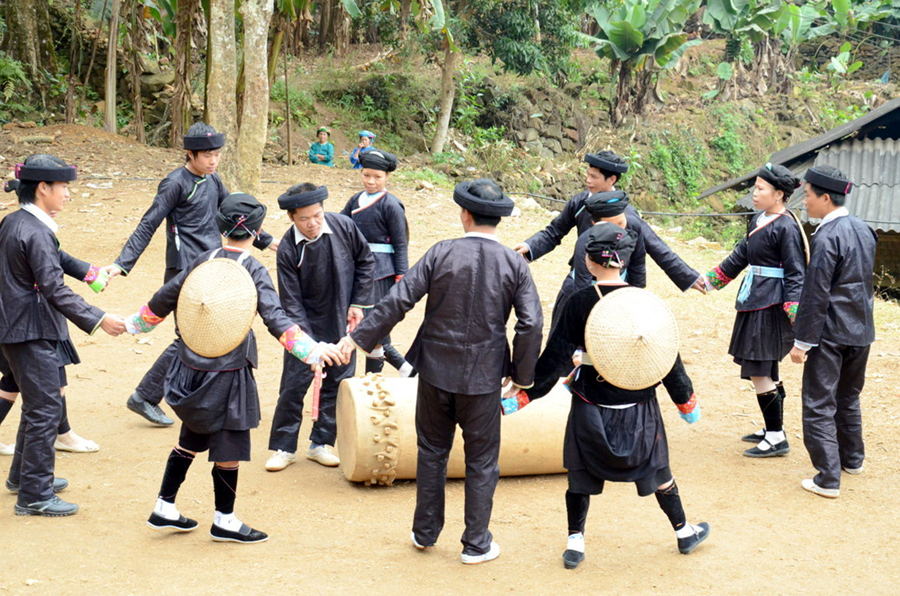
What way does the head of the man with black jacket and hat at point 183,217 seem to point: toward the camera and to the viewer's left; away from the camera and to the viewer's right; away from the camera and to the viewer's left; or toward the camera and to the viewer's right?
toward the camera and to the viewer's right

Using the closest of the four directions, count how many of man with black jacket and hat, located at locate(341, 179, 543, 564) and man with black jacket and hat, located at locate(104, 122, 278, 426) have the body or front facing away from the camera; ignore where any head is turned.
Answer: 1

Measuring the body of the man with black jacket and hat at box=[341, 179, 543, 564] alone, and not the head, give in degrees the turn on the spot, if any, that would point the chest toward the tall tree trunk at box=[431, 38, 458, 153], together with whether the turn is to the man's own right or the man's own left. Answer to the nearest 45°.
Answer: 0° — they already face it

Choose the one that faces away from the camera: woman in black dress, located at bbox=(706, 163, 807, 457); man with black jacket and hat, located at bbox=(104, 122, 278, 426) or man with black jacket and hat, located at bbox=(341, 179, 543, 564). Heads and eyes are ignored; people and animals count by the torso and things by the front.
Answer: man with black jacket and hat, located at bbox=(341, 179, 543, 564)

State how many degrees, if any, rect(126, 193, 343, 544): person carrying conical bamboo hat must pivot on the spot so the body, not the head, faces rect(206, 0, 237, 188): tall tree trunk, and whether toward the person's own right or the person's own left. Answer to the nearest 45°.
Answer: approximately 45° to the person's own left

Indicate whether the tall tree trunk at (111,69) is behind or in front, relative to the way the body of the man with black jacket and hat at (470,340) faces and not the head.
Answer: in front

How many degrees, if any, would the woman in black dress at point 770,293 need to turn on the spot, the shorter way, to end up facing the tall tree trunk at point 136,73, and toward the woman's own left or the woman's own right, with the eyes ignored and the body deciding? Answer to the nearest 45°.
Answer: approximately 45° to the woman's own right

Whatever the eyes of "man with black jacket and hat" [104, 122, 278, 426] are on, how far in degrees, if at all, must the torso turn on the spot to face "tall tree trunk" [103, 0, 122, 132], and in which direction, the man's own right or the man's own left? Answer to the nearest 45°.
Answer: approximately 135° to the man's own left

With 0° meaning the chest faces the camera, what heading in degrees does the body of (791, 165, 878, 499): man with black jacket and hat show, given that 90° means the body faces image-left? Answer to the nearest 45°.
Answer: approximately 135°

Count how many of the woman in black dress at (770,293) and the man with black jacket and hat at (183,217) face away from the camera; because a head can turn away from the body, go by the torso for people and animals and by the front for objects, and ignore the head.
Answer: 0

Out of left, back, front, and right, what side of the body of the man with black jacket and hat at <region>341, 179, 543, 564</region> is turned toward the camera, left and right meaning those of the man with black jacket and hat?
back

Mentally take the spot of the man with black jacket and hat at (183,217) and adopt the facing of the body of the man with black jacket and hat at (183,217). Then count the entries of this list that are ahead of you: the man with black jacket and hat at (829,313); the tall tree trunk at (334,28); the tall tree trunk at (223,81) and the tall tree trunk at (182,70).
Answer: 1

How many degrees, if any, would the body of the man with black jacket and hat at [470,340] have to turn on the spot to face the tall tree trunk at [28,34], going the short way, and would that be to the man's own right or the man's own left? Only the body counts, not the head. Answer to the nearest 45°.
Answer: approximately 45° to the man's own left

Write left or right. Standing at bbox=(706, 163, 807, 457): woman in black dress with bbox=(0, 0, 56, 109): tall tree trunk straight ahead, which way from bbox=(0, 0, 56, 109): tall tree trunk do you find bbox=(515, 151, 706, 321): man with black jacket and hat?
left

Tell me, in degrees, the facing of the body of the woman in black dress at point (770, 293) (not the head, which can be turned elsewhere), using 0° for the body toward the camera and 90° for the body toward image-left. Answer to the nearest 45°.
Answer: approximately 90°

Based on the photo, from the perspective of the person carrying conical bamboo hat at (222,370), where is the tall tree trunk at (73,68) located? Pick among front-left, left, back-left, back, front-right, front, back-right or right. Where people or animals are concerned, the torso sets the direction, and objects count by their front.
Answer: front-left
